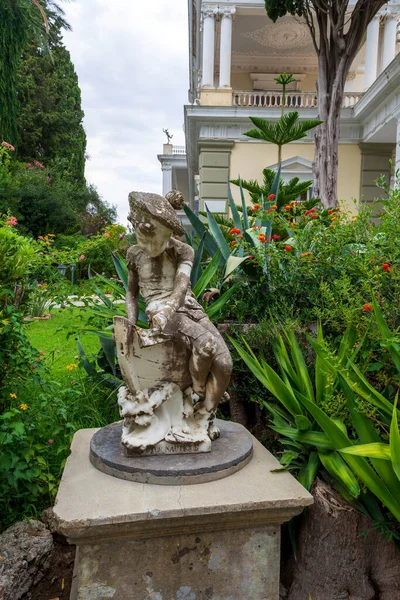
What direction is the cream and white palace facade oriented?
toward the camera

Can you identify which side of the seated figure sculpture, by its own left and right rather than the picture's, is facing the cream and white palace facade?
back

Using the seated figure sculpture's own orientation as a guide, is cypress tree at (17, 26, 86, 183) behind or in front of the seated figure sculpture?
behind

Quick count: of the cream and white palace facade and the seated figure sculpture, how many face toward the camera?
2

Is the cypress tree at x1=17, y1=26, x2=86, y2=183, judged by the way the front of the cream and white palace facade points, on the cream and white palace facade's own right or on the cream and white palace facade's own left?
on the cream and white palace facade's own right

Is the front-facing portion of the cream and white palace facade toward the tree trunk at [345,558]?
yes

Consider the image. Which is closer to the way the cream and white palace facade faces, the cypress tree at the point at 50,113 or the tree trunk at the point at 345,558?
the tree trunk

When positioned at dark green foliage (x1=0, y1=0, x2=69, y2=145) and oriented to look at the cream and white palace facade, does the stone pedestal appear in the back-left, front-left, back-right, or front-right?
front-right

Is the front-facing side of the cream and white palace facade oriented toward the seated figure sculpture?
yes

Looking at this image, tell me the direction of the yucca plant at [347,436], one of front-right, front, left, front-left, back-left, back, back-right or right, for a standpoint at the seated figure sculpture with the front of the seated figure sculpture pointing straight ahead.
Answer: left

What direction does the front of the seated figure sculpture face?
toward the camera

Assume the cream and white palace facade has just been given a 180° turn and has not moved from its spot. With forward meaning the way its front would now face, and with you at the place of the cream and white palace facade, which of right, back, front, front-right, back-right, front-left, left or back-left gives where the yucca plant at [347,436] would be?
back
